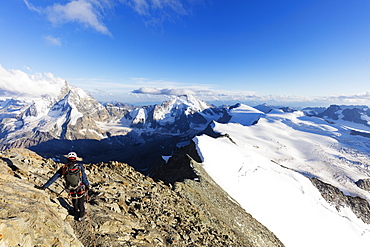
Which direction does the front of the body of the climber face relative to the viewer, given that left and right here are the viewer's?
facing away from the viewer

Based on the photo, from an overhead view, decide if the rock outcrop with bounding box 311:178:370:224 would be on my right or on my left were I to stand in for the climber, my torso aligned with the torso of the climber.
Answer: on my right
